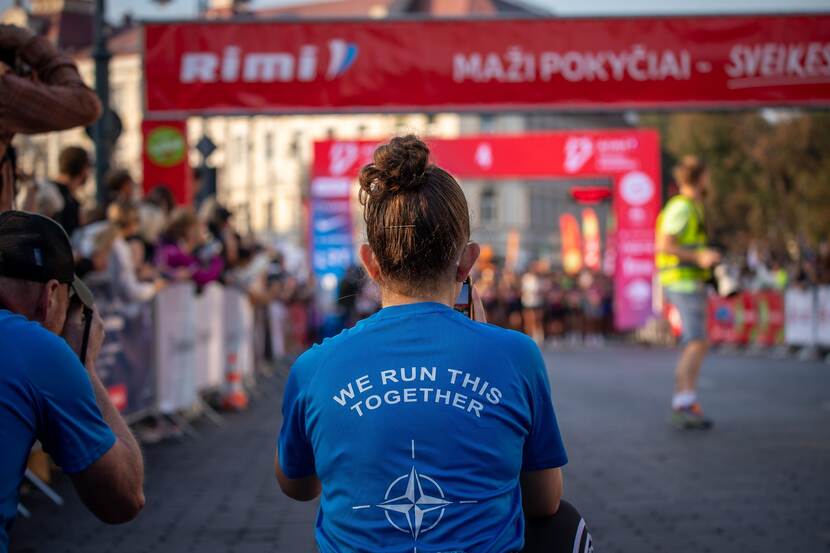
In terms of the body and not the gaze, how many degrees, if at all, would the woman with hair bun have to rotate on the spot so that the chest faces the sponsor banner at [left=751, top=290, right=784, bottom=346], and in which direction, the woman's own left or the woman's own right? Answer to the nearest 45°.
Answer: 0° — they already face it

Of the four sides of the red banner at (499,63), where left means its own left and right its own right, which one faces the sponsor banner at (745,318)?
back

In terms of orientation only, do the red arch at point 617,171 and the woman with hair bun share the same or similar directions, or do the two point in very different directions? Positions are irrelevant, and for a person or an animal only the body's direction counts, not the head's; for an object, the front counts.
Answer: very different directions

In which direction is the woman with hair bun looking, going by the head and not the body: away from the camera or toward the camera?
away from the camera

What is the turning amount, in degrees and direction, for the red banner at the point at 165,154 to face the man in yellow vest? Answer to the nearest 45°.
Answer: approximately 45° to its left

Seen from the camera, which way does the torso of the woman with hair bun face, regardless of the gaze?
away from the camera

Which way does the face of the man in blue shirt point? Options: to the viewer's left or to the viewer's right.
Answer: to the viewer's right

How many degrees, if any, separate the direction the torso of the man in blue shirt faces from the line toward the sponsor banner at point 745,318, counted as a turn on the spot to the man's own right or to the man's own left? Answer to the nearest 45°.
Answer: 0° — they already face it
